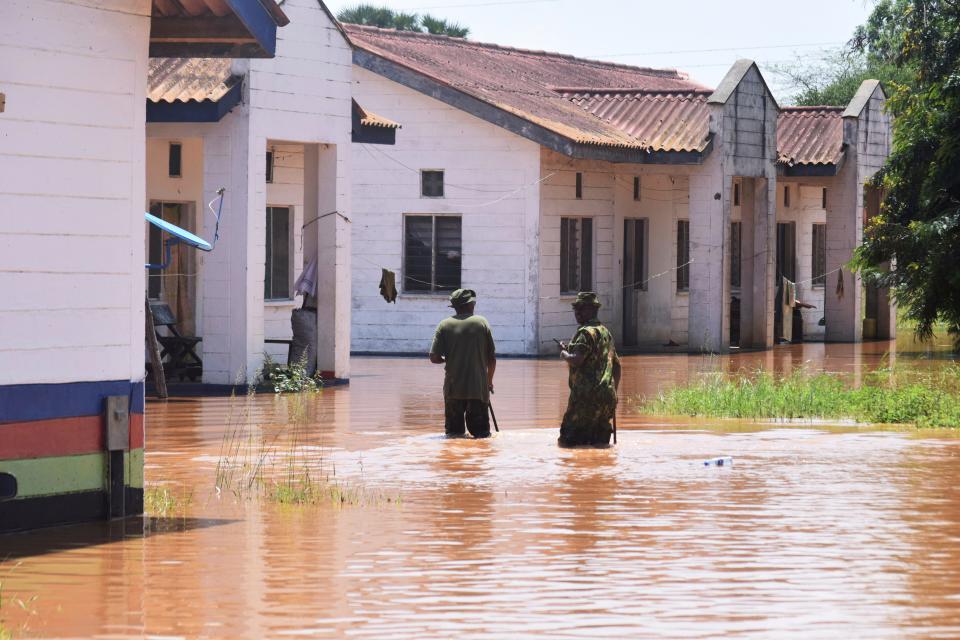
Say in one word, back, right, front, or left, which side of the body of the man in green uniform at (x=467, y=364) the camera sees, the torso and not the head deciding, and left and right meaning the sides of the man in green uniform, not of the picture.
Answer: back

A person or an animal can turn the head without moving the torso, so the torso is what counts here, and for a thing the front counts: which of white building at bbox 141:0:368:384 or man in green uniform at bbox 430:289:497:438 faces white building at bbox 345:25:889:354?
the man in green uniform

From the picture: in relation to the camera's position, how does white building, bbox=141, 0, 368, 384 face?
facing the viewer and to the right of the viewer

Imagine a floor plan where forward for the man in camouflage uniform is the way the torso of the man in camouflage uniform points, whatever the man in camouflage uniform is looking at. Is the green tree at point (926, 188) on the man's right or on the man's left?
on the man's right

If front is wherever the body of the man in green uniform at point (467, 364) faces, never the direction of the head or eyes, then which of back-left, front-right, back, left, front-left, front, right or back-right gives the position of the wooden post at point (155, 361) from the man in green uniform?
front-left

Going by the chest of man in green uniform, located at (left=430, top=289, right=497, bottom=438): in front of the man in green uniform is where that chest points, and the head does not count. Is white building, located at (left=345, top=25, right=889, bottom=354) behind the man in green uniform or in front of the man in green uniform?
in front

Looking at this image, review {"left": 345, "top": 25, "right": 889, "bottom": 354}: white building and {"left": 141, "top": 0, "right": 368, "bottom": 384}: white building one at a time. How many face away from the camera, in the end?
0

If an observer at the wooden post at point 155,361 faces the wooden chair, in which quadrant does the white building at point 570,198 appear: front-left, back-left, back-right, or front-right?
front-right

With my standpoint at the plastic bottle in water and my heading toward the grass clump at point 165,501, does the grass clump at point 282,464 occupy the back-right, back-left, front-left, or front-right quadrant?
front-right

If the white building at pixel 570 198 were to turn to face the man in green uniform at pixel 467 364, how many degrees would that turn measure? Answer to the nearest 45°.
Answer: approximately 45° to its right

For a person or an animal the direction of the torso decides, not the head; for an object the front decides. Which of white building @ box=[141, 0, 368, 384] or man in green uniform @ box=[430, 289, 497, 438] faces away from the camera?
the man in green uniform

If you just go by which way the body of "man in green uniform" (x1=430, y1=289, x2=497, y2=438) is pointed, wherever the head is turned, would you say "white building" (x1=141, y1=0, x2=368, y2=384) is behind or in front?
in front

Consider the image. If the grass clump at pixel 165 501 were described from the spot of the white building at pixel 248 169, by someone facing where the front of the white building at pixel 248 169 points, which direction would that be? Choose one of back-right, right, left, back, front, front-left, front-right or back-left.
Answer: front-right

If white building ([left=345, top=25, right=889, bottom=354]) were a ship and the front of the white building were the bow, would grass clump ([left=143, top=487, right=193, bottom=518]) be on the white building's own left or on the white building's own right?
on the white building's own right

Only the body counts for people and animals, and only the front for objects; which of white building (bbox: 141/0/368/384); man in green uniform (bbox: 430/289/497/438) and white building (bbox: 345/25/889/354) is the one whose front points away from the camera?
the man in green uniform
